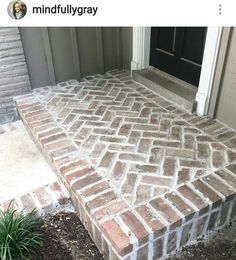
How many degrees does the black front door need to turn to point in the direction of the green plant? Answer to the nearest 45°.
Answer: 0° — it already faces it

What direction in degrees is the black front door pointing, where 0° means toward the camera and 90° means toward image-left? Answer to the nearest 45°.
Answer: approximately 45°

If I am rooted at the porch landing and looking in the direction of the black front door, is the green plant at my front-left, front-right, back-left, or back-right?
back-left
